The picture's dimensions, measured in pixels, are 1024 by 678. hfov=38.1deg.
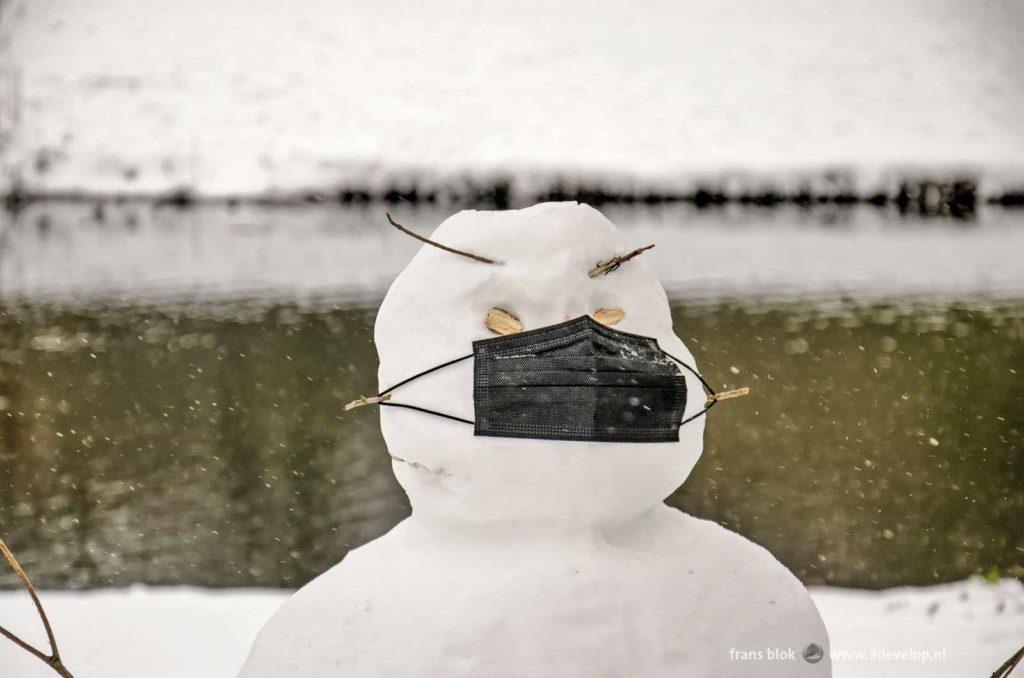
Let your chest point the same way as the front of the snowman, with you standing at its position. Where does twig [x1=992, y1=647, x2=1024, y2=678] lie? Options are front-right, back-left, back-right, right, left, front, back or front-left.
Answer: left

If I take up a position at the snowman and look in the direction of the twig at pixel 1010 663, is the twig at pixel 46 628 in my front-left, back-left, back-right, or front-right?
back-right

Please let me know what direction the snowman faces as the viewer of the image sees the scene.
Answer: facing the viewer

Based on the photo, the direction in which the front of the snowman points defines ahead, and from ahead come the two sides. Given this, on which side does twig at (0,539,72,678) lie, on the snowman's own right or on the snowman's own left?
on the snowman's own right
